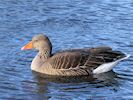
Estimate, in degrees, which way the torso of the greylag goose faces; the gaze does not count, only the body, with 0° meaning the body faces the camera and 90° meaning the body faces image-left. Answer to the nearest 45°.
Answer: approximately 90°
